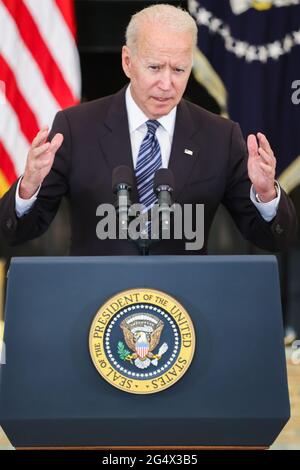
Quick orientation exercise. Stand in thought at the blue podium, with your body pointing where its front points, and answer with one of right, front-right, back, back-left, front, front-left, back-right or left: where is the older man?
back

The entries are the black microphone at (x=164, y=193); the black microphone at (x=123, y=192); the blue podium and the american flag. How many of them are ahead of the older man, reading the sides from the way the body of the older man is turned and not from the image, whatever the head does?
3

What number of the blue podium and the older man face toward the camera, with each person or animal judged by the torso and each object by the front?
2

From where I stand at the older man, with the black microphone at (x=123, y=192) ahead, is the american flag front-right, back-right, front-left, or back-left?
back-right

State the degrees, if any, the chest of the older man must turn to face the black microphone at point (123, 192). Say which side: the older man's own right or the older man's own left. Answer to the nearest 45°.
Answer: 0° — they already face it

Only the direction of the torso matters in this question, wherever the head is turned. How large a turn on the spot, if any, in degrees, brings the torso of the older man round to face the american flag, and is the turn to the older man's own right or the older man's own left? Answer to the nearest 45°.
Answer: approximately 180°

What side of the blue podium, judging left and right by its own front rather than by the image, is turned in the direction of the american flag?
back

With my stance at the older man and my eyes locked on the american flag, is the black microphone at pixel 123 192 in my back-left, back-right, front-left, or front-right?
back-left

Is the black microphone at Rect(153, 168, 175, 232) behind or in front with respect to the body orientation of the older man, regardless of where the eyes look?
in front
